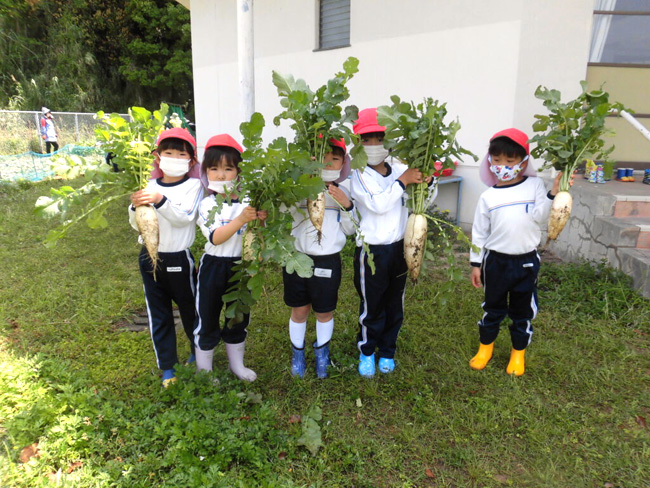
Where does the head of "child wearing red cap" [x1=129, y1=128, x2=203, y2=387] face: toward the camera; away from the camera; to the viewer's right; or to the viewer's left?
toward the camera

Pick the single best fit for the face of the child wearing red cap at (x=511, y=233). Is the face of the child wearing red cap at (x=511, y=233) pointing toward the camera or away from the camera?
toward the camera

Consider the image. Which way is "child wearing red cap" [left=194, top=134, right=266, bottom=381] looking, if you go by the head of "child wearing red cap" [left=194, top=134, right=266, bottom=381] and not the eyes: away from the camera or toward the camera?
toward the camera

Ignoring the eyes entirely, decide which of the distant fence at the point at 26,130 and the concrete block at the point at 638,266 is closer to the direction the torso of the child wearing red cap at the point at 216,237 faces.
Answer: the concrete block

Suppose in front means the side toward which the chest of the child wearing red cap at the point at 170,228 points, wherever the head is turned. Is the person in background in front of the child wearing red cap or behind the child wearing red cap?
behind

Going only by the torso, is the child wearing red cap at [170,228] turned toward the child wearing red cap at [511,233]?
no

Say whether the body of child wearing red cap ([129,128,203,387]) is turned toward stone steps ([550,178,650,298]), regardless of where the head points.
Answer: no

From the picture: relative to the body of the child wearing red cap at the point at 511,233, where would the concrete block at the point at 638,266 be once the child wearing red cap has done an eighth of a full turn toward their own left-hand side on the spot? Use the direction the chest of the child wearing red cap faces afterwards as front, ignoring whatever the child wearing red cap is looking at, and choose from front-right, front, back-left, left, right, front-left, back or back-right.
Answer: left

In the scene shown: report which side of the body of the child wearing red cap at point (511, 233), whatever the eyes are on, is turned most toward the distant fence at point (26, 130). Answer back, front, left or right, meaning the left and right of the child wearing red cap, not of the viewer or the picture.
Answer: right

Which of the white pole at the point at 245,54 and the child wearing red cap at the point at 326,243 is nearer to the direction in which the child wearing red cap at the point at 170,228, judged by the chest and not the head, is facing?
the child wearing red cap

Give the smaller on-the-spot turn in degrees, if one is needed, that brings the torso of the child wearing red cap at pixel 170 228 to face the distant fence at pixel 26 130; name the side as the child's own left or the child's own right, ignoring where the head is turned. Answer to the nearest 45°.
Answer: approximately 180°

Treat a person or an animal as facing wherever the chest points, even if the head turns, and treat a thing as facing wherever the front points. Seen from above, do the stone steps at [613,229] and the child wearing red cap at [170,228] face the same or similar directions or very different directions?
same or similar directions

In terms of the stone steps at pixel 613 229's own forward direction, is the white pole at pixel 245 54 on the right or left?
on its right

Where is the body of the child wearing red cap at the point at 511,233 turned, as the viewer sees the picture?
toward the camera

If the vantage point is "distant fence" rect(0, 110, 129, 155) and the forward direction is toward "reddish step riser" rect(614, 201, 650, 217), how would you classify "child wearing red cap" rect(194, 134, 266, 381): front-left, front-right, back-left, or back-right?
front-right

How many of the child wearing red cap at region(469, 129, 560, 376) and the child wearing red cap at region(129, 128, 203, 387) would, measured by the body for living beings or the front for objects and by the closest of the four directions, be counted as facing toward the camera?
2

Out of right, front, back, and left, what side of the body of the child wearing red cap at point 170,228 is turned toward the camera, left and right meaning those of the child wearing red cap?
front

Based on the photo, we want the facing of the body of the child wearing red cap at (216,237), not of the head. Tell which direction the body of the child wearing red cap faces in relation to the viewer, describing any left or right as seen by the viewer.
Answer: facing the viewer and to the right of the viewer

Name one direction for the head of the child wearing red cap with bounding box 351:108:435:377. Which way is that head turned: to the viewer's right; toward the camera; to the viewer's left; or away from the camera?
toward the camera

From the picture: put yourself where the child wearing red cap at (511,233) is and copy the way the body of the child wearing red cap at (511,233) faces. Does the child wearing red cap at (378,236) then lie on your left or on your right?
on your right
